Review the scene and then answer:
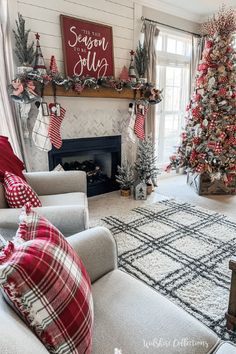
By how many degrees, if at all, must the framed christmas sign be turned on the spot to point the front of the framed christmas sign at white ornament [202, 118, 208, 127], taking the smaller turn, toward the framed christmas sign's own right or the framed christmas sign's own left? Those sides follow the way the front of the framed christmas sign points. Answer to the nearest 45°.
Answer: approximately 45° to the framed christmas sign's own left

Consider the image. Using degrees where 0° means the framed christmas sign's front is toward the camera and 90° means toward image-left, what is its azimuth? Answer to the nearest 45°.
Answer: approximately 315°

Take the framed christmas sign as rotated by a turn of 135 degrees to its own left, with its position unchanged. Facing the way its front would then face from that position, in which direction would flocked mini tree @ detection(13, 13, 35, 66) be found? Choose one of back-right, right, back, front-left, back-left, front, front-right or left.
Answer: back-left

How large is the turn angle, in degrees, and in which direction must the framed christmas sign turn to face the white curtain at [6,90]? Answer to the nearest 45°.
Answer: approximately 90° to its right

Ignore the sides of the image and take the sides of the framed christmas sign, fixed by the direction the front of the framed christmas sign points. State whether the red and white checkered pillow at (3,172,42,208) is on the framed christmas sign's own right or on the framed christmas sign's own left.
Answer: on the framed christmas sign's own right

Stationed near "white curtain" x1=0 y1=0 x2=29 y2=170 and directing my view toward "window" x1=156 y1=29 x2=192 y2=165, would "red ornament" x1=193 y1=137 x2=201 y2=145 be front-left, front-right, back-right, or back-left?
front-right

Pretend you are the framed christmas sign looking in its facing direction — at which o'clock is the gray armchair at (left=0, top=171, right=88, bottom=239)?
The gray armchair is roughly at 2 o'clock from the framed christmas sign.

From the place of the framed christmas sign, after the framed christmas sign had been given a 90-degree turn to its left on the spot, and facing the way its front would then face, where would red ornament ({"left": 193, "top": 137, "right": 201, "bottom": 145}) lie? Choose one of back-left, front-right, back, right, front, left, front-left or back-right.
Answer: front-right

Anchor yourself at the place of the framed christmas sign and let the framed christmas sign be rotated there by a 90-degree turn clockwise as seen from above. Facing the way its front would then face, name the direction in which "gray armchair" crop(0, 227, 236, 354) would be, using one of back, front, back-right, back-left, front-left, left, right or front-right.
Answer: front-left

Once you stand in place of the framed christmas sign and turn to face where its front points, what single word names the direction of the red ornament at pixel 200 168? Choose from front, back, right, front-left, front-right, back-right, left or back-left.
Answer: front-left

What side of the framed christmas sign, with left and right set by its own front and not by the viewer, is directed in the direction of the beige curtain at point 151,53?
left

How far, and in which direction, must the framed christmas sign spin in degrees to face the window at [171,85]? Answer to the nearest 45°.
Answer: approximately 90° to its left
